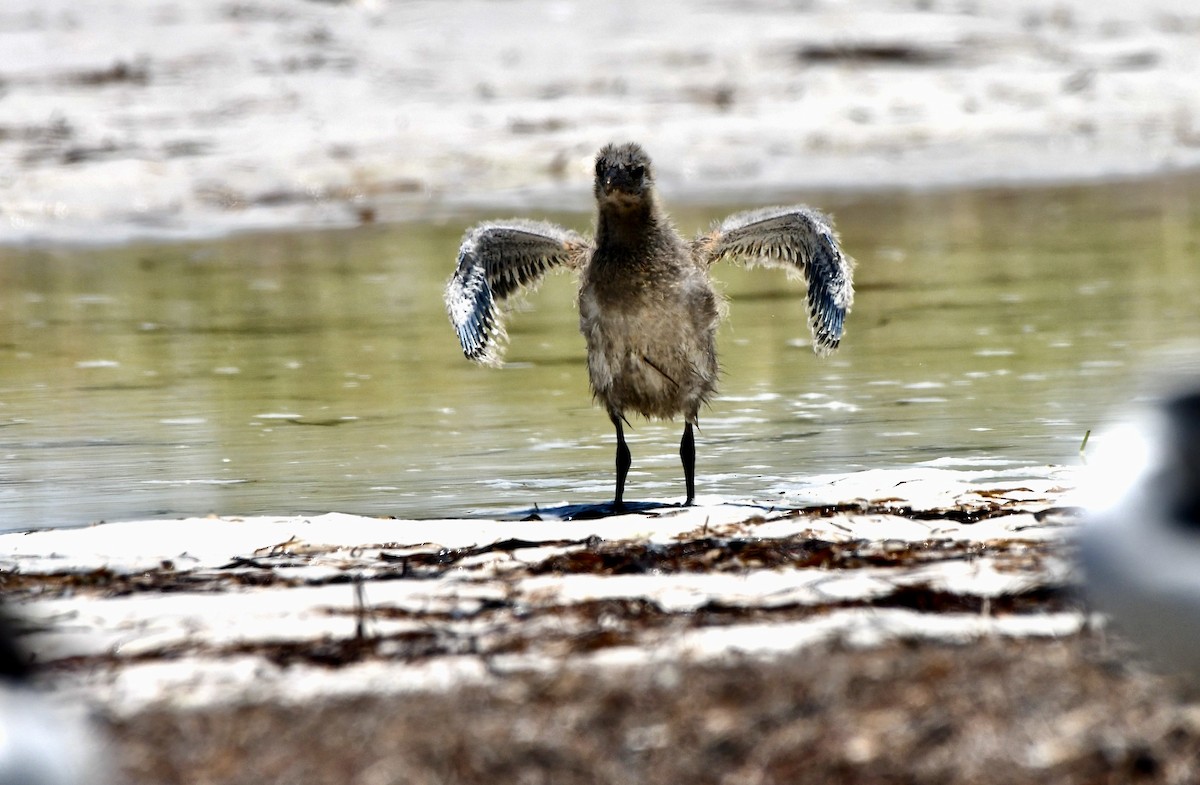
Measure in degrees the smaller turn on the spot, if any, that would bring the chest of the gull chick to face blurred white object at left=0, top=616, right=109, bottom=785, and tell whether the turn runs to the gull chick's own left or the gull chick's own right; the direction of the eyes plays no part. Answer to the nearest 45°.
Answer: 0° — it already faces it

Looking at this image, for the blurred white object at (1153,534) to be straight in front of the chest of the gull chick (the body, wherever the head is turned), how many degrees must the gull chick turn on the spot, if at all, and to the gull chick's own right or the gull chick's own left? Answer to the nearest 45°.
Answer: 0° — it already faces it

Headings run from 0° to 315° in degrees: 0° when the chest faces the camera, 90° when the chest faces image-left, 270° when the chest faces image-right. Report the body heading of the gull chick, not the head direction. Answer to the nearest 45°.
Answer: approximately 0°
